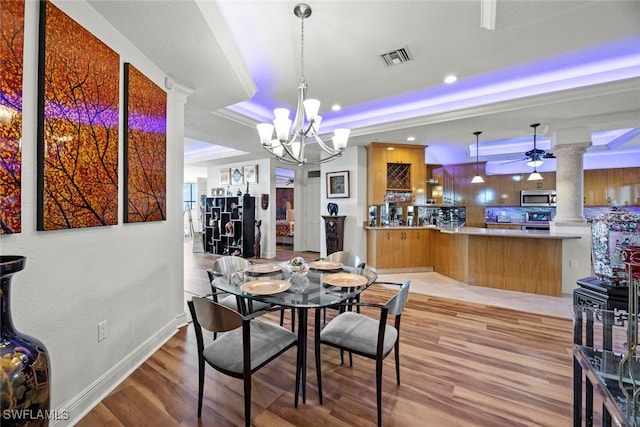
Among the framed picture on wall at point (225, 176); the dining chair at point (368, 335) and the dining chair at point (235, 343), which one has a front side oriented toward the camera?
the framed picture on wall

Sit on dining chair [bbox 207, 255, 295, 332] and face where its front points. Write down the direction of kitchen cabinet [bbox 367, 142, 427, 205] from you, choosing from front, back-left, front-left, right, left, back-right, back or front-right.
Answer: left

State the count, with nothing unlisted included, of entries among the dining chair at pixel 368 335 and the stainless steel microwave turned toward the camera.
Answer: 1

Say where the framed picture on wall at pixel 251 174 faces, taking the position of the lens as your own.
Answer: facing the viewer

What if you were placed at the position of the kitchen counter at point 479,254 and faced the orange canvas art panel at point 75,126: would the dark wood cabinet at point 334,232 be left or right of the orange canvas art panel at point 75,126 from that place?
right

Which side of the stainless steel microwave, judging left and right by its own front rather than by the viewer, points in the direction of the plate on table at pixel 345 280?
front

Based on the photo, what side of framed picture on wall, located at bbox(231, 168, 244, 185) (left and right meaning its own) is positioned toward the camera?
front

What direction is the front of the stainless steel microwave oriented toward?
toward the camera

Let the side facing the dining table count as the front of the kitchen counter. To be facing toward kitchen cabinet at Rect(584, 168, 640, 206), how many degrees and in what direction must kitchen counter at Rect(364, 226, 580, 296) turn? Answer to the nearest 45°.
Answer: approximately 135° to its left

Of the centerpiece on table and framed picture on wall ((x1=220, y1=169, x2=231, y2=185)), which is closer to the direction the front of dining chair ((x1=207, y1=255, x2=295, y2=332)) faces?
the centerpiece on table

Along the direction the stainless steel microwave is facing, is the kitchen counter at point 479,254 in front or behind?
in front

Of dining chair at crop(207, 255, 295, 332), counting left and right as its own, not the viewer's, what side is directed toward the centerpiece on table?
front

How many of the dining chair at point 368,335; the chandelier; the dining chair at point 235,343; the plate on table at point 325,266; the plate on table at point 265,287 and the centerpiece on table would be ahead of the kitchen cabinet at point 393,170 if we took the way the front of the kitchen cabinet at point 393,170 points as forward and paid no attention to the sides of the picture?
6

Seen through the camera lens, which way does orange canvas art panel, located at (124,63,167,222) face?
facing the viewer and to the right of the viewer

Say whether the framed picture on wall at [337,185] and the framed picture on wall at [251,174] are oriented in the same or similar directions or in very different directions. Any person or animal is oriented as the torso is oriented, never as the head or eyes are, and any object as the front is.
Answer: same or similar directions

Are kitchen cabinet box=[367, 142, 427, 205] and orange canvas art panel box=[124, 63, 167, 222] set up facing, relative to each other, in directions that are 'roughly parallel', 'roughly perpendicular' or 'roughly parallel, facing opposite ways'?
roughly perpendicular

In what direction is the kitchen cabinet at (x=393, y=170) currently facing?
toward the camera

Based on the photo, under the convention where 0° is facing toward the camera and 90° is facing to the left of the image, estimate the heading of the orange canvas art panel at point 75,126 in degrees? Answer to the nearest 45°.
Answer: approximately 315°
